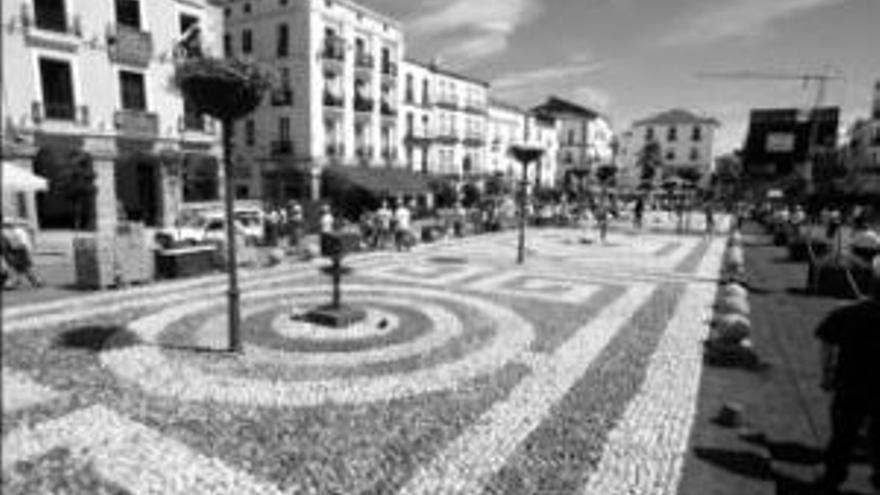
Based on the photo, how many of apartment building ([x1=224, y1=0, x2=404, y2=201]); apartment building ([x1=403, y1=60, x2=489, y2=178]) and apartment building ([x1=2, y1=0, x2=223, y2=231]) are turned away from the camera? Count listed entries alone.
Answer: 0

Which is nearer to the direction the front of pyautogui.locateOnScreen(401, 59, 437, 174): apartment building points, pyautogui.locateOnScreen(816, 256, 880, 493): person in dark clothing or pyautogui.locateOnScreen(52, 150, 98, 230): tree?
the person in dark clothing

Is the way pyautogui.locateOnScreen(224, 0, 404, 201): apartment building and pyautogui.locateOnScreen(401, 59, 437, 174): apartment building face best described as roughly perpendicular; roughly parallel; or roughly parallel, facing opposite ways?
roughly parallel

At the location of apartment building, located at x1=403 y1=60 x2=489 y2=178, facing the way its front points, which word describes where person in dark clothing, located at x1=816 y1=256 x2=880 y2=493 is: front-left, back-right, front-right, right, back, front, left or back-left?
front-right

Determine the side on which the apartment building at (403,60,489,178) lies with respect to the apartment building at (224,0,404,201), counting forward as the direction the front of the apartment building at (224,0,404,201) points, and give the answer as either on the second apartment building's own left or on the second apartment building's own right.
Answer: on the second apartment building's own left

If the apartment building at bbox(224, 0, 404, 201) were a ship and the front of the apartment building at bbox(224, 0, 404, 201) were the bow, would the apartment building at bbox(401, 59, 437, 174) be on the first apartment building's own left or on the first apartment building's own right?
on the first apartment building's own left

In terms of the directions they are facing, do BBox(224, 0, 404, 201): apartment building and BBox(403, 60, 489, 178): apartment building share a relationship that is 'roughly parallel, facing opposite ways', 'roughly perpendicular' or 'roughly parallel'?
roughly parallel

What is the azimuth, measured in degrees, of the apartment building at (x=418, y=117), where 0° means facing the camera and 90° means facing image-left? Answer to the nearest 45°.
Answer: approximately 315°

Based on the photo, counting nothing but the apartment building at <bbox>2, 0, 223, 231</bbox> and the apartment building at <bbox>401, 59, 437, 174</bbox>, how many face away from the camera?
0

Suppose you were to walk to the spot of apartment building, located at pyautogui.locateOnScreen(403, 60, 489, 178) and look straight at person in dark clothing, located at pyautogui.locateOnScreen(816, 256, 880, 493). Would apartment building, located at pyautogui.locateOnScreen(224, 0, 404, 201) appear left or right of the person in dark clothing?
right

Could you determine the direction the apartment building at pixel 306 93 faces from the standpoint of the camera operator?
facing the viewer and to the right of the viewer

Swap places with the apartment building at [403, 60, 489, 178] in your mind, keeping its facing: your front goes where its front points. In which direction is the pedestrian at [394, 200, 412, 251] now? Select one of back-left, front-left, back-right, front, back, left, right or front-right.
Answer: front-right

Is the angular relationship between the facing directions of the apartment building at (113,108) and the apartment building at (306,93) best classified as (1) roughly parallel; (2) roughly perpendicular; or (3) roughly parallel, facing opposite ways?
roughly parallel

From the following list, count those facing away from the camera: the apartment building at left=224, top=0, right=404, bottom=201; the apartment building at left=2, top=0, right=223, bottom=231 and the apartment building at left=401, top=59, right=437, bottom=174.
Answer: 0

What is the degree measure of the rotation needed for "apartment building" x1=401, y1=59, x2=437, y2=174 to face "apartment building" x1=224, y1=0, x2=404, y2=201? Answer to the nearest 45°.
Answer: approximately 90° to its right

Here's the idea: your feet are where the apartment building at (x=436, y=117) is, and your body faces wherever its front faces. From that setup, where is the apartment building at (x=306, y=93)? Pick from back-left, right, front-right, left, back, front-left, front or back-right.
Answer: right

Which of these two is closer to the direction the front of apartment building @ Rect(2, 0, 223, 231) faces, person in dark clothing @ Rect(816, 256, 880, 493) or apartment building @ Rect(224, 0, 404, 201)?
the person in dark clothing
